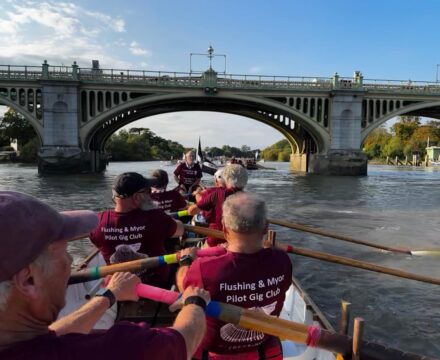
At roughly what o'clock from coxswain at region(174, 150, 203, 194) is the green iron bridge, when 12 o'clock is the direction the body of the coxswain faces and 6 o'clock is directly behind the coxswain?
The green iron bridge is roughly at 6 o'clock from the coxswain.

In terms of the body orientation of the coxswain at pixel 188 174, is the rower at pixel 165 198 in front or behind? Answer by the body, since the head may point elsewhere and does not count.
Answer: in front

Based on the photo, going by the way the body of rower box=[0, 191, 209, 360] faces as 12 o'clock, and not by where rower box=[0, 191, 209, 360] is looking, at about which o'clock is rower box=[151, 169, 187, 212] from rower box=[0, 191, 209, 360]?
rower box=[151, 169, 187, 212] is roughly at 11 o'clock from rower box=[0, 191, 209, 360].

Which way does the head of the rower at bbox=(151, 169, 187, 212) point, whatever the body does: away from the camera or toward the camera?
away from the camera

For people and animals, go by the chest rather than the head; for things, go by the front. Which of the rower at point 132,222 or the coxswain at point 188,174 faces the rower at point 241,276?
the coxswain at point 188,174

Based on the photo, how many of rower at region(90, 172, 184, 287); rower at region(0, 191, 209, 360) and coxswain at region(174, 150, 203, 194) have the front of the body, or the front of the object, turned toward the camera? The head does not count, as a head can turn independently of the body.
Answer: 1

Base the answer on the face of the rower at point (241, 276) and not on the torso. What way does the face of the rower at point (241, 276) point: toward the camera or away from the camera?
away from the camera

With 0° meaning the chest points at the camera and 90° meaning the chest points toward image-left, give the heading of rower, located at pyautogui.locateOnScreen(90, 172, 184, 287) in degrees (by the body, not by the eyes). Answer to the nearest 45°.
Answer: approximately 225°

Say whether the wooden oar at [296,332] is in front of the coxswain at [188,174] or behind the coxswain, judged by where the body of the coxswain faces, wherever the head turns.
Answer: in front

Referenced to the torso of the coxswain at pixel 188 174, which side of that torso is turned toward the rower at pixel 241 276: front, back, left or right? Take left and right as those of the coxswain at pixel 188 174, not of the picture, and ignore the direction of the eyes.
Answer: front

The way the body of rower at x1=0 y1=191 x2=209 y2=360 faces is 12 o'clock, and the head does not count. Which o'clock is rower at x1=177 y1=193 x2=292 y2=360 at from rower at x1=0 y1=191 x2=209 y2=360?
rower at x1=177 y1=193 x2=292 y2=360 is roughly at 12 o'clock from rower at x1=0 y1=191 x2=209 y2=360.
